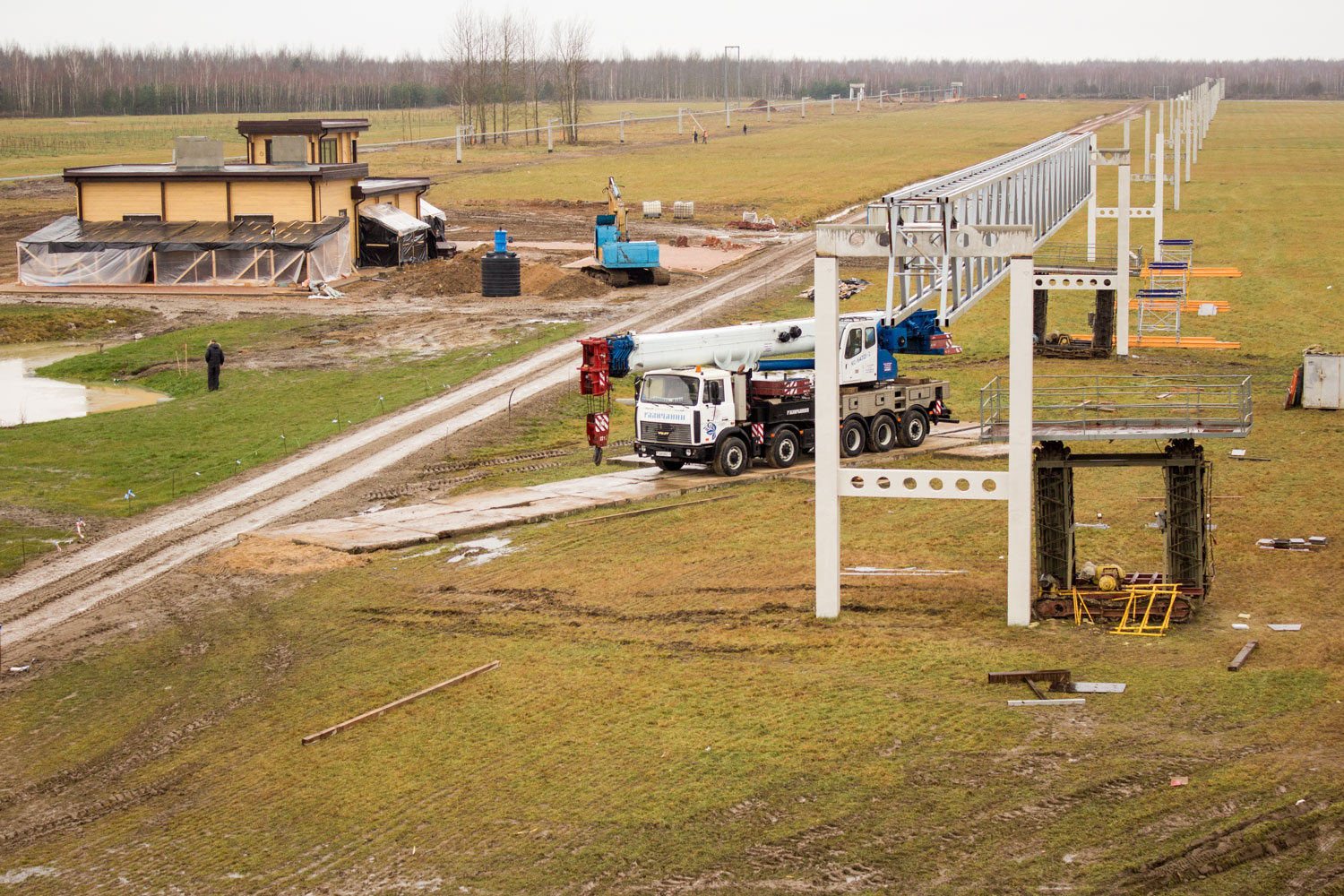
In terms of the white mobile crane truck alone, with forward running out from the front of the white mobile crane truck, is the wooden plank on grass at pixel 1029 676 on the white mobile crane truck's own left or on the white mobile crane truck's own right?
on the white mobile crane truck's own left

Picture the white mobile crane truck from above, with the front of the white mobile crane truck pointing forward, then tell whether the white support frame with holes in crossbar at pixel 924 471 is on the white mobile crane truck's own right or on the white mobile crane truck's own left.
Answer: on the white mobile crane truck's own left

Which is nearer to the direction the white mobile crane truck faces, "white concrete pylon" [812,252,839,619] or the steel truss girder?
the white concrete pylon

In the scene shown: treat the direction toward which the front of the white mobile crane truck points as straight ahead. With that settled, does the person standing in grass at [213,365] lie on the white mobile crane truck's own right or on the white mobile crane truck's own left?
on the white mobile crane truck's own right

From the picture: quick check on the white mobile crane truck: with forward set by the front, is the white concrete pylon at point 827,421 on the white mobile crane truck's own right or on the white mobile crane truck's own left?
on the white mobile crane truck's own left

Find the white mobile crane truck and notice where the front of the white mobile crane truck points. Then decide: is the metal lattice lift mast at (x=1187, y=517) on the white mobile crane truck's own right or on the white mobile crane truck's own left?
on the white mobile crane truck's own left

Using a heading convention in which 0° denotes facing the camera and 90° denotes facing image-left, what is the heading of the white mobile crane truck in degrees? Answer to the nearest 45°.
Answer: approximately 45°

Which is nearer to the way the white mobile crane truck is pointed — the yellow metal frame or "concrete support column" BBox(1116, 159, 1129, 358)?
the yellow metal frame
